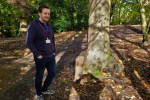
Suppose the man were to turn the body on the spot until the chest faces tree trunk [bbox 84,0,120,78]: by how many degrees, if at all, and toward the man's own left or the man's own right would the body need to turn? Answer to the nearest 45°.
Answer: approximately 90° to the man's own left

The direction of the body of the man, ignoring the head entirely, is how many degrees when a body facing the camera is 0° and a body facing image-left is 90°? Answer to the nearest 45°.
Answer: approximately 315°
